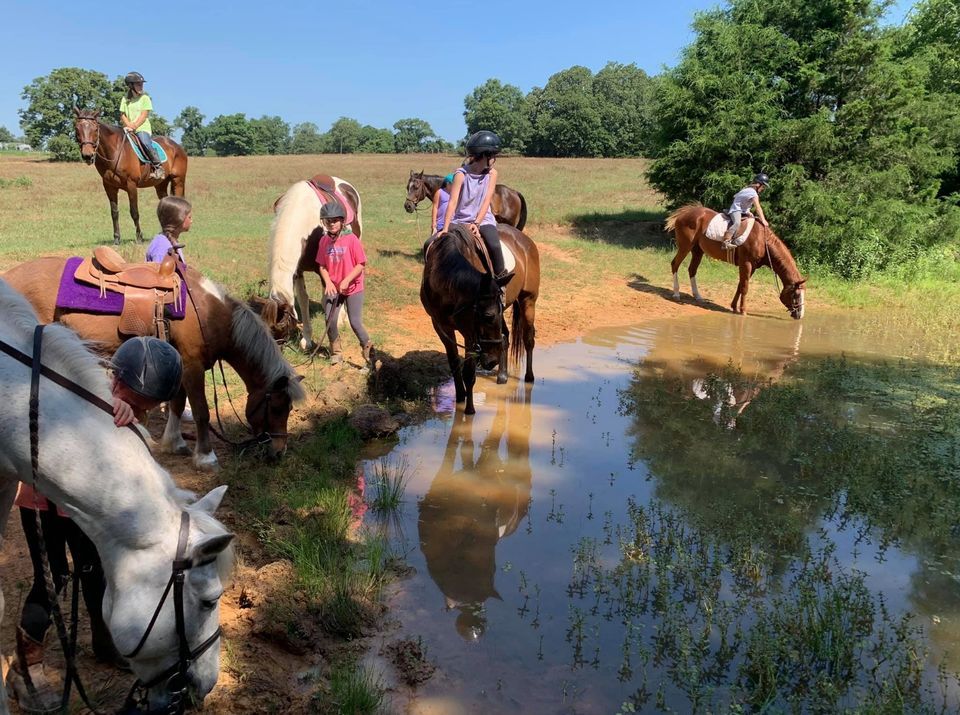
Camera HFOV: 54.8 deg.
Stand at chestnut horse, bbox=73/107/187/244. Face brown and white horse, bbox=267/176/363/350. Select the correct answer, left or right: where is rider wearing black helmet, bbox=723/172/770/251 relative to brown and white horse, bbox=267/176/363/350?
left

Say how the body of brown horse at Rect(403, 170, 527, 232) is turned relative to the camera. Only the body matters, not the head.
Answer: to the viewer's left

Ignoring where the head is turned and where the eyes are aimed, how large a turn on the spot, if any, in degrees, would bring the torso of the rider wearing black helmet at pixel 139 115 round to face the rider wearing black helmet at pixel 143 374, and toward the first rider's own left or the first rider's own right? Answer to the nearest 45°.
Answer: approximately 45° to the first rider's own left

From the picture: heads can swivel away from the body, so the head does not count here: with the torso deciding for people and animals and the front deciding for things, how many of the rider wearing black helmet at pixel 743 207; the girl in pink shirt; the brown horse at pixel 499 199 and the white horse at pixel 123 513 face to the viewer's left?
1

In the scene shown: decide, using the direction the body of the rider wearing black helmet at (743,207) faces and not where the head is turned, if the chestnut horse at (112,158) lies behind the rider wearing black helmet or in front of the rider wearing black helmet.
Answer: behind

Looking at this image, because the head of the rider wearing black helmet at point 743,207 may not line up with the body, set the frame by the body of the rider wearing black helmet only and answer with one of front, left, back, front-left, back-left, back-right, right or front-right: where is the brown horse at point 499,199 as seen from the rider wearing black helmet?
back

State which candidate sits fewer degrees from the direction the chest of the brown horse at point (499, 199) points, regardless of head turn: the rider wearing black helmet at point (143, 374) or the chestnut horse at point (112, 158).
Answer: the chestnut horse

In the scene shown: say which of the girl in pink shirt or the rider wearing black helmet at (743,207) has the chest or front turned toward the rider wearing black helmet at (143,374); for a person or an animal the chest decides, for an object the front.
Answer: the girl in pink shirt

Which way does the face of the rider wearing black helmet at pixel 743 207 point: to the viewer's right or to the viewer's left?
to the viewer's right

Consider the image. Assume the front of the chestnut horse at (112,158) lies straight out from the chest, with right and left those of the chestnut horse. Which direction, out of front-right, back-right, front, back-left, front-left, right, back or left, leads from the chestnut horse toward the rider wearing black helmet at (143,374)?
front-left

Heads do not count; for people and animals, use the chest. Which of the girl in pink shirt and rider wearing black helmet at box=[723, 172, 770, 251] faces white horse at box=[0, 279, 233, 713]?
the girl in pink shirt

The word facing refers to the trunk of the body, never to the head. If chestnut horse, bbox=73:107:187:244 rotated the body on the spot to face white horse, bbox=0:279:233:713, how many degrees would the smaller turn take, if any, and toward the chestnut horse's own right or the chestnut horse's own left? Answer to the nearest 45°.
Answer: approximately 45° to the chestnut horse's own left
